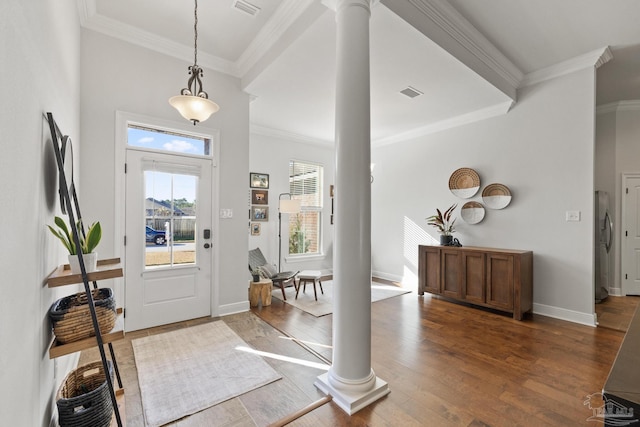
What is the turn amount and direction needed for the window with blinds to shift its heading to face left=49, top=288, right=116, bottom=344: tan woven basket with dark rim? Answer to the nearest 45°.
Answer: approximately 45° to its right

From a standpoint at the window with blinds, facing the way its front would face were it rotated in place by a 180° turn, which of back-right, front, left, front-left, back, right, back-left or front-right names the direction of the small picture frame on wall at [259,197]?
left

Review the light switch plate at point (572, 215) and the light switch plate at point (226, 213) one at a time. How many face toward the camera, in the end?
2

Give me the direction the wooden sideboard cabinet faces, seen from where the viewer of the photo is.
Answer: facing the viewer and to the left of the viewer

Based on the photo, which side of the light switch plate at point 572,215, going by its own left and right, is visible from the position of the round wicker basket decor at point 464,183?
right

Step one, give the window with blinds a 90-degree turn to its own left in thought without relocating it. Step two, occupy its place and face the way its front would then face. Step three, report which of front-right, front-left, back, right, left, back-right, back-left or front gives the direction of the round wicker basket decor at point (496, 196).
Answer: right

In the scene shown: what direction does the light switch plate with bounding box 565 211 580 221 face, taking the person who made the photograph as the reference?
facing the viewer

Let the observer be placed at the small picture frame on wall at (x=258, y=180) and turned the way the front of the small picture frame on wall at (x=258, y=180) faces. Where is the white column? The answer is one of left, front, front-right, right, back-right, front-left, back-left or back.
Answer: front-right

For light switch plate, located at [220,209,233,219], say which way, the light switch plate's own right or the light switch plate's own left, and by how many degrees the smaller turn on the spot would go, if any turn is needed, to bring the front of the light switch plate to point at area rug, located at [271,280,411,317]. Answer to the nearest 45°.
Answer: approximately 90° to the light switch plate's own left

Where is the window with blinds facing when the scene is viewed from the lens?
facing the viewer and to the right of the viewer

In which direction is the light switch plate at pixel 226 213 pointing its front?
toward the camera

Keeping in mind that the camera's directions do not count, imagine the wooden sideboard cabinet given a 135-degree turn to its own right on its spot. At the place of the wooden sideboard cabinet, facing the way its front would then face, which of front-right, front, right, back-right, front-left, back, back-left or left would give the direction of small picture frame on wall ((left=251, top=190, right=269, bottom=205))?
left

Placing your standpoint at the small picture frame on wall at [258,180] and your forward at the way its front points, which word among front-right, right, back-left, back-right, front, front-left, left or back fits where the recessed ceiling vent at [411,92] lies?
front

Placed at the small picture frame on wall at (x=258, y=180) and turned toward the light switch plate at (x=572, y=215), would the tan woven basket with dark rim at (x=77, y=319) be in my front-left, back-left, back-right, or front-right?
front-right

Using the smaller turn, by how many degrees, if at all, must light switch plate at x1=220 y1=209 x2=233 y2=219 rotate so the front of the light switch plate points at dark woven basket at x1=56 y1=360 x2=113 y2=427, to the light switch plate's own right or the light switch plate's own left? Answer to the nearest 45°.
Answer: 0° — it already faces it

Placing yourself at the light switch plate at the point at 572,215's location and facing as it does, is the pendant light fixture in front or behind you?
in front

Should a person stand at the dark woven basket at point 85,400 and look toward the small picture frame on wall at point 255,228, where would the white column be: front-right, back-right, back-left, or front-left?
front-right
